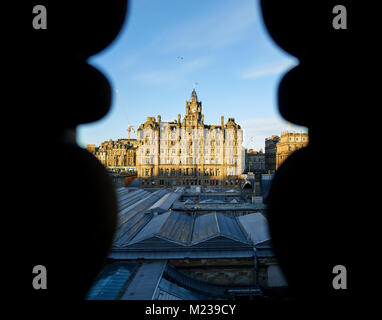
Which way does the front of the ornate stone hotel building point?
toward the camera
